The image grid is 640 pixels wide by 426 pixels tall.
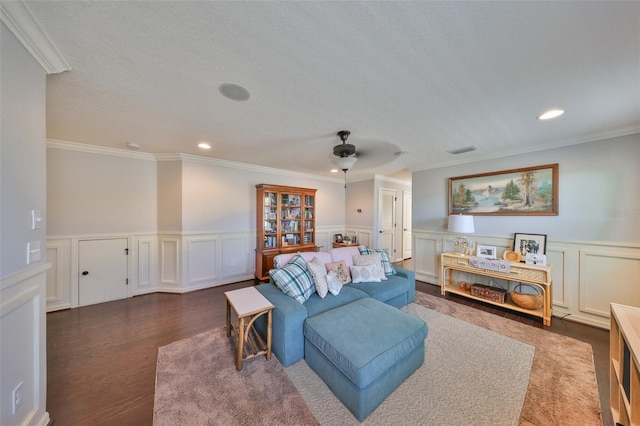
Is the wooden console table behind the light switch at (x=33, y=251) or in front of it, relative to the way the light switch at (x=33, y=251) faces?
in front

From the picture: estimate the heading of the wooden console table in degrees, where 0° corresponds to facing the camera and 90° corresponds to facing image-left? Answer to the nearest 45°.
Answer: approximately 45°

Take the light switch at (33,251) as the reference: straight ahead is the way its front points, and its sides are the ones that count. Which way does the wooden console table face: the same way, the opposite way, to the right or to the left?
the opposite way

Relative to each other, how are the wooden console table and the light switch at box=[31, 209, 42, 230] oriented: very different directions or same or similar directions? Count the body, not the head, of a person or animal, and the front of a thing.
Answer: very different directions

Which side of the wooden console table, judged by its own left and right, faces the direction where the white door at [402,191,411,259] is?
right

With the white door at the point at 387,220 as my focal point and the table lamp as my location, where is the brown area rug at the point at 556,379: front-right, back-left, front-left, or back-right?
back-left

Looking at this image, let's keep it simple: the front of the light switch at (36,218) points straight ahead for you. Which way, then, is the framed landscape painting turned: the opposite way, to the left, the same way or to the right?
the opposite way

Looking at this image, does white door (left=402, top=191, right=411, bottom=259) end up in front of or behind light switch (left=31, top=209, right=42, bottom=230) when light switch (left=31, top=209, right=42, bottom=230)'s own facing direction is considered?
in front

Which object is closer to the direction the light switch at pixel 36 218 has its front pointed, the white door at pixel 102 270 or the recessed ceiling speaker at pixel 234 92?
the recessed ceiling speaker

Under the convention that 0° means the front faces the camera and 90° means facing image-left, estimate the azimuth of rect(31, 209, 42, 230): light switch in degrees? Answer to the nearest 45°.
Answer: approximately 315°

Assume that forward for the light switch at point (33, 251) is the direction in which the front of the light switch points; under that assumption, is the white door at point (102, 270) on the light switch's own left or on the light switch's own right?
on the light switch's own left

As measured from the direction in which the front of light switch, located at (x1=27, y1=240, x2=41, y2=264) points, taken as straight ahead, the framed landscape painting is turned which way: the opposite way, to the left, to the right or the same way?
the opposite way
